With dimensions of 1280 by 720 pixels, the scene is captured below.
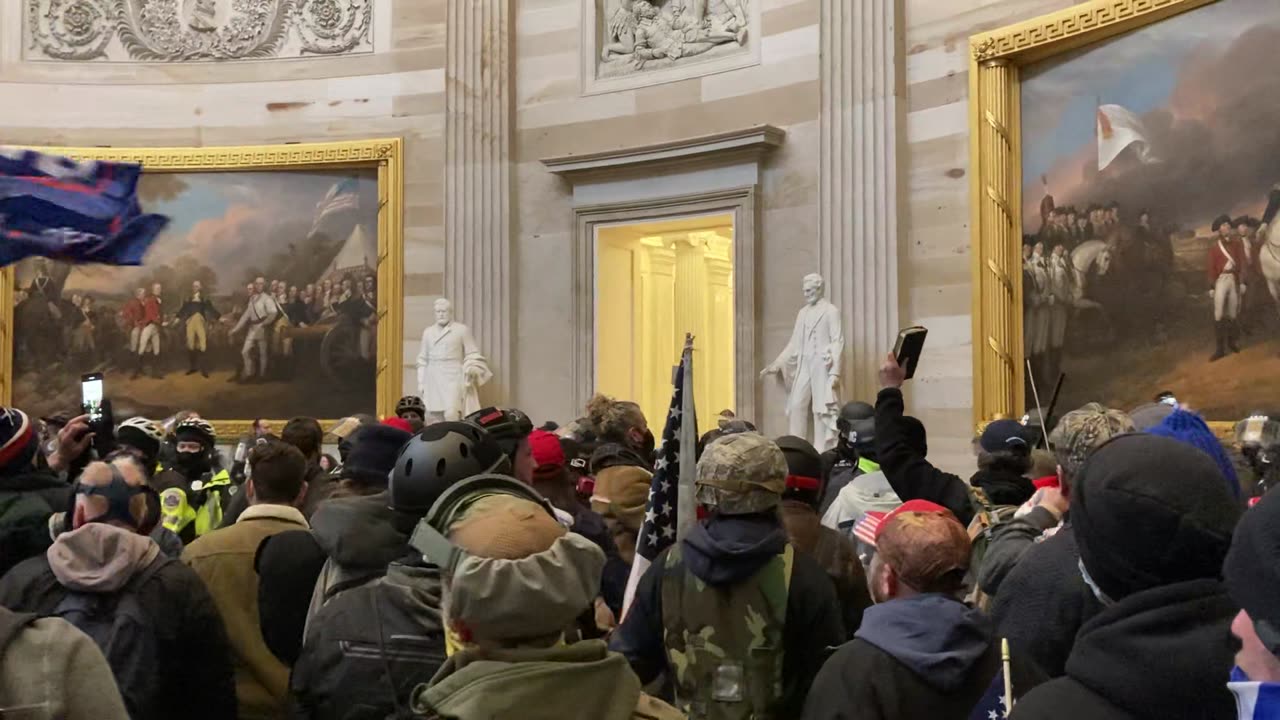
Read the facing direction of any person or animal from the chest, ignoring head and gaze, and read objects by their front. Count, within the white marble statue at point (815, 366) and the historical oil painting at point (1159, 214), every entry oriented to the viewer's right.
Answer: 0

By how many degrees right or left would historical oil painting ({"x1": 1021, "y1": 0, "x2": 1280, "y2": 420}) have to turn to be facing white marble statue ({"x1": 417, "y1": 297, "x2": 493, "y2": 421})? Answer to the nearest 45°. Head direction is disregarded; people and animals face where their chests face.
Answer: approximately 45° to its right

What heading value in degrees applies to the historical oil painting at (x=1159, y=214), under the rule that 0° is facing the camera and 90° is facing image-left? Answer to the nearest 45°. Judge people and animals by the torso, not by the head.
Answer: approximately 45°

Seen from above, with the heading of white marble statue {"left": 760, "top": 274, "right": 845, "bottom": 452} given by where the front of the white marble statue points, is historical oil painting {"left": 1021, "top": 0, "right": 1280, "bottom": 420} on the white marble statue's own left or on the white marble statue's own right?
on the white marble statue's own left

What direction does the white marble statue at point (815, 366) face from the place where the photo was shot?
facing the viewer and to the left of the viewer

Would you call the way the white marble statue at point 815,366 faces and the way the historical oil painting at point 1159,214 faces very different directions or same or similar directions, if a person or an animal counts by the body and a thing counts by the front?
same or similar directions
